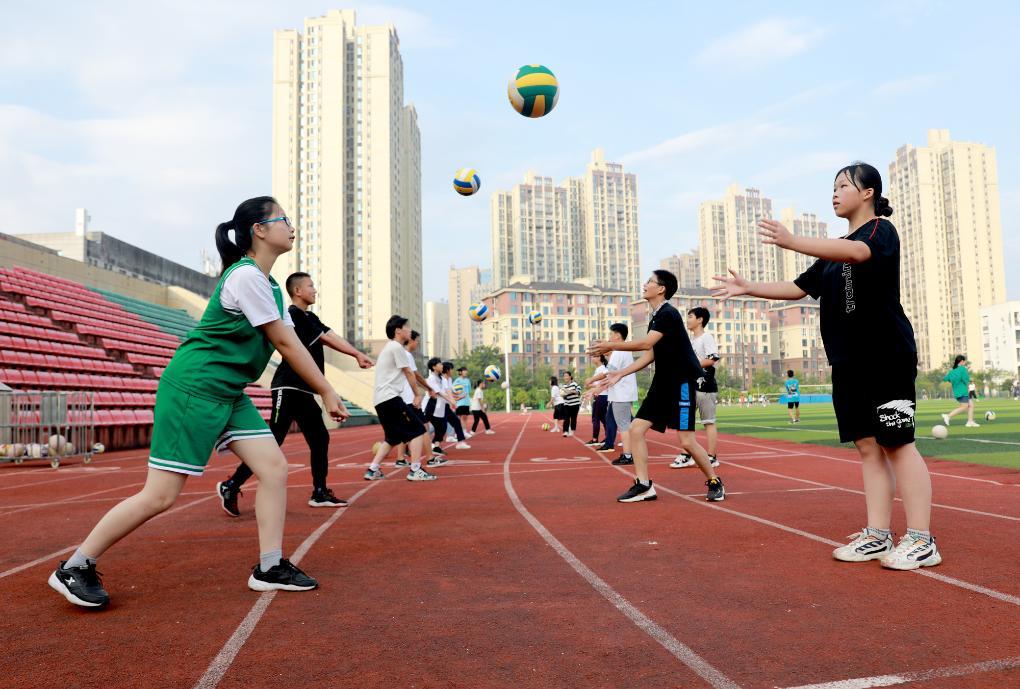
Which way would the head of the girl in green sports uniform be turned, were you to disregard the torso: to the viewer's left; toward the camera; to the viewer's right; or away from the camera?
to the viewer's right

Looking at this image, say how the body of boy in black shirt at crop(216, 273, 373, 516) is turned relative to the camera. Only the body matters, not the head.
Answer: to the viewer's right

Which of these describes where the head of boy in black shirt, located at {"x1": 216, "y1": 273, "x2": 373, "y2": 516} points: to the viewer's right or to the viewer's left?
to the viewer's right

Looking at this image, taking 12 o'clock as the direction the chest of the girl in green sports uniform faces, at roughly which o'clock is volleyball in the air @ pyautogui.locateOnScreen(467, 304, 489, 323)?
The volleyball in the air is roughly at 10 o'clock from the girl in green sports uniform.

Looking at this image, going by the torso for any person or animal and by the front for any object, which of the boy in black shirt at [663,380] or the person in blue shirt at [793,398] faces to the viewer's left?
the boy in black shirt

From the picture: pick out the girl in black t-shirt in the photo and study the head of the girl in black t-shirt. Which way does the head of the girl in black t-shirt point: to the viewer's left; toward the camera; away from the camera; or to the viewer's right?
to the viewer's left

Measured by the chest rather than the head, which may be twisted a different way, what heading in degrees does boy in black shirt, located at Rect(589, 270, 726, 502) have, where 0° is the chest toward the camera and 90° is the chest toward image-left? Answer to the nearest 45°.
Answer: approximately 90°

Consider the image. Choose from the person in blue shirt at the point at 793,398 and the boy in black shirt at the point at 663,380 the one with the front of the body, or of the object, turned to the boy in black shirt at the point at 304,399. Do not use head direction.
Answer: the boy in black shirt at the point at 663,380

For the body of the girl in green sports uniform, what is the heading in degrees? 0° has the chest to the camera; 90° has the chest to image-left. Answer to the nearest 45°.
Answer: approximately 270°

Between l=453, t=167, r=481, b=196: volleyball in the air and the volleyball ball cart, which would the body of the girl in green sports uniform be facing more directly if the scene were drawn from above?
the volleyball in the air
